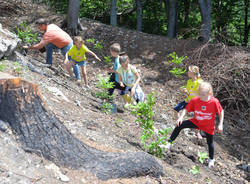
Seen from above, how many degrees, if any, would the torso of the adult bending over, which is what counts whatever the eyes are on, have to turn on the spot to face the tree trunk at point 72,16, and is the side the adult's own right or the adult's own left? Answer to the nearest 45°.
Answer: approximately 90° to the adult's own right

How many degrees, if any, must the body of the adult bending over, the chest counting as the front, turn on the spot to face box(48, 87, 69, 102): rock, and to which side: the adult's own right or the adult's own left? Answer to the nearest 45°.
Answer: approximately 90° to the adult's own left

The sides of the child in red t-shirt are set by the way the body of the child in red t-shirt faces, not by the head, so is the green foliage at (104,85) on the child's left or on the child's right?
on the child's right

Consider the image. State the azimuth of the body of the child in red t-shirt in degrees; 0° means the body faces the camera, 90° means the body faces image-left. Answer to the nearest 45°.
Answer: approximately 0°

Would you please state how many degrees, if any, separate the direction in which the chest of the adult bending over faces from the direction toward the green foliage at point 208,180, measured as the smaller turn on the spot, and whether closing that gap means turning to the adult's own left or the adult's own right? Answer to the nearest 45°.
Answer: approximately 135° to the adult's own left

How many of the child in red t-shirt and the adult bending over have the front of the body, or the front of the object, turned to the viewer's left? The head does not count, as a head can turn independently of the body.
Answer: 1

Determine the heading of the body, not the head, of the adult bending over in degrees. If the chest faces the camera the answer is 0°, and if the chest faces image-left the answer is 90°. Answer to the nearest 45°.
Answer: approximately 90°

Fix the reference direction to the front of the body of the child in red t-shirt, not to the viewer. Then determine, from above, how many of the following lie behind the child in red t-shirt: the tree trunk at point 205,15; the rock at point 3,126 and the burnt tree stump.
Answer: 1

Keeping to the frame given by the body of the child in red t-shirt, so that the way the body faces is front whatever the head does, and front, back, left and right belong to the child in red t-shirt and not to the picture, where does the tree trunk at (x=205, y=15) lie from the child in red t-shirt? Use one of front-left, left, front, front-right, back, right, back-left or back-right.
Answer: back

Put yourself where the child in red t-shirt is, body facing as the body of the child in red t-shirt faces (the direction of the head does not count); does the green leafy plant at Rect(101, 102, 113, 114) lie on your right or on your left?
on your right
